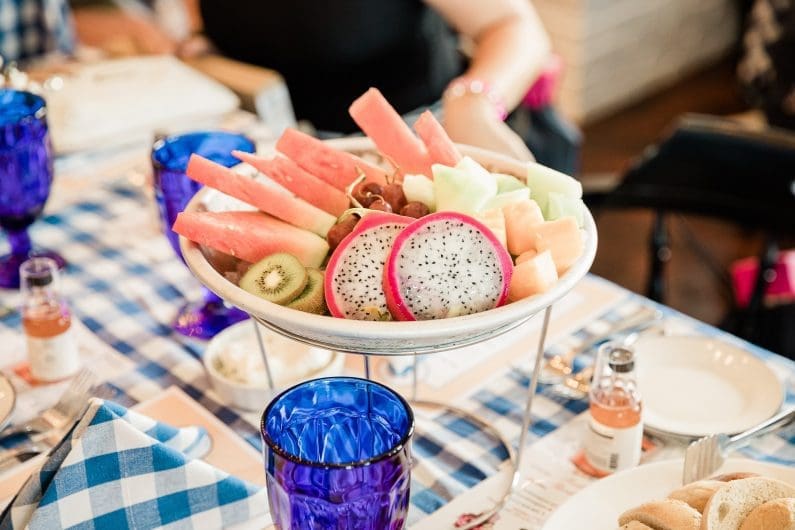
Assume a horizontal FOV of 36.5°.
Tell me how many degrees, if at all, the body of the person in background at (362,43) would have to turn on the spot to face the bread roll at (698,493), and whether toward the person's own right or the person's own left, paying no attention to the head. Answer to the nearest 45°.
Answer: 0° — they already face it

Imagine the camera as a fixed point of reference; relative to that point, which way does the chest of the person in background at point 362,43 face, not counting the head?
toward the camera

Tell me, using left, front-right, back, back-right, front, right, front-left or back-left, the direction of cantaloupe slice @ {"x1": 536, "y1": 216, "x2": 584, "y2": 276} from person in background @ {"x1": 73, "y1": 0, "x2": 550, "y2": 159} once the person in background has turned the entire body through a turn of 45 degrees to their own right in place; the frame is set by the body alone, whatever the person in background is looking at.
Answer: front-left

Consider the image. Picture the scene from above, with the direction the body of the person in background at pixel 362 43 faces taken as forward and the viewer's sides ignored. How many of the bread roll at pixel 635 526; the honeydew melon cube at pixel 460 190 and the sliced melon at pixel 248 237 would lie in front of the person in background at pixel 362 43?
3

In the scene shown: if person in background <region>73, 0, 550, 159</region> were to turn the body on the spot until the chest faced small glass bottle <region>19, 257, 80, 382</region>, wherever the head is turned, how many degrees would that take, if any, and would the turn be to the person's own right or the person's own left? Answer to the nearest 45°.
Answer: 0° — they already face it

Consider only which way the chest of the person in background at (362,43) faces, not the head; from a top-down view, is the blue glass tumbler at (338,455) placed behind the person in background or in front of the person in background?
in front

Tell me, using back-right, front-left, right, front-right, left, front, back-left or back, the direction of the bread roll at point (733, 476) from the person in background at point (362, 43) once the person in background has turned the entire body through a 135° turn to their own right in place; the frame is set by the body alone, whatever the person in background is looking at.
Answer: back-left

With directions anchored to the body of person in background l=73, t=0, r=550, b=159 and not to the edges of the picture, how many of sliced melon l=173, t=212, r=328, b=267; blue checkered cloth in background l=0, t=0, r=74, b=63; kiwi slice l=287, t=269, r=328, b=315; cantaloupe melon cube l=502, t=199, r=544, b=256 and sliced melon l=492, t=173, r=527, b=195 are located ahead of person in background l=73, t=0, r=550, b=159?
4

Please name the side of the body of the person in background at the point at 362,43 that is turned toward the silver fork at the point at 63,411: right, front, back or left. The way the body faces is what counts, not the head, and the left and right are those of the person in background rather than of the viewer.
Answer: front

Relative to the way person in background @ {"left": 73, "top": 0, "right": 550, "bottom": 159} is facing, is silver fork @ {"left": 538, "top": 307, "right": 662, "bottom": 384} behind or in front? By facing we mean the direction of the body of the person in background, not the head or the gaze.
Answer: in front

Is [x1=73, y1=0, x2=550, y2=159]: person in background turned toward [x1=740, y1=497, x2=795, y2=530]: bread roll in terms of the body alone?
yes

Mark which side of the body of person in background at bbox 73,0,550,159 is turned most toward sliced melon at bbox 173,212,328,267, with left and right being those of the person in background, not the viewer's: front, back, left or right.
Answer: front

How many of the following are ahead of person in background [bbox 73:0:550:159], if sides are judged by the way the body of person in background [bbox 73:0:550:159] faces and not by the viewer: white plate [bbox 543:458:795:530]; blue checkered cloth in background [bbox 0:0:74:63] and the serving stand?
2

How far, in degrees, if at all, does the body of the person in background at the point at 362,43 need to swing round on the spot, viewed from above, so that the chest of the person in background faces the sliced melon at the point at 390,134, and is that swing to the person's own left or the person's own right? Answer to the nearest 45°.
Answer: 0° — they already face it

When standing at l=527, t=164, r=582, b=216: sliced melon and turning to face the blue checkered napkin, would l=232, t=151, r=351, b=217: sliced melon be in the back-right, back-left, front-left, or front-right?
front-right

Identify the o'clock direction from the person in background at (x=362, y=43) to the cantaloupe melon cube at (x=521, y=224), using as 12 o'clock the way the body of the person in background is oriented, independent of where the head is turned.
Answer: The cantaloupe melon cube is roughly at 12 o'clock from the person in background.

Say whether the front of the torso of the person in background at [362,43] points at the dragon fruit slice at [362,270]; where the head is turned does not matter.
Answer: yes
